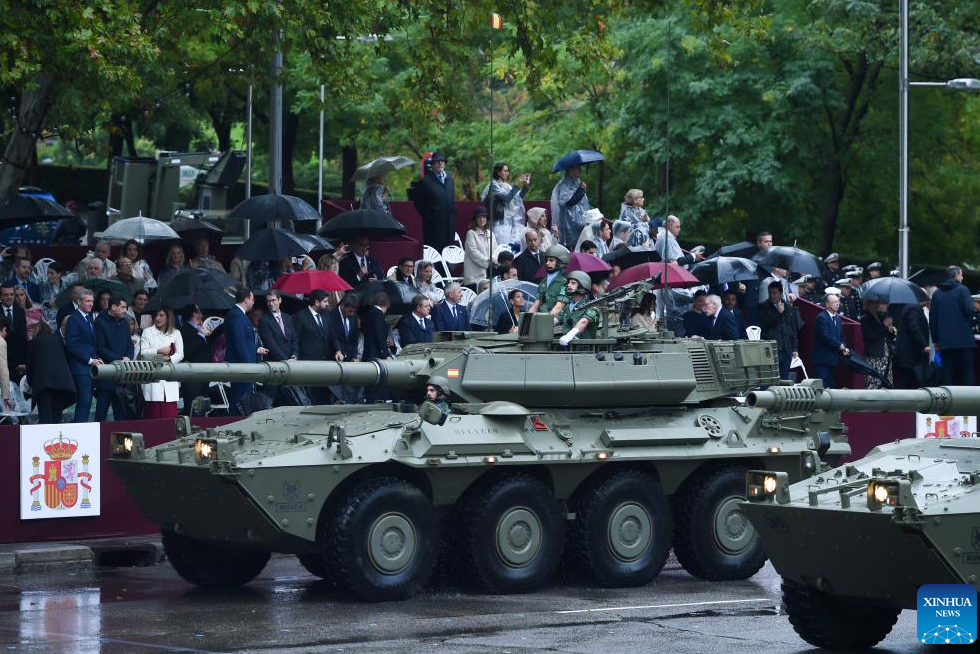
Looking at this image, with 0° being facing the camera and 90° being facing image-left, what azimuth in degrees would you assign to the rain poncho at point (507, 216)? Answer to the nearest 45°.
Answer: approximately 315°

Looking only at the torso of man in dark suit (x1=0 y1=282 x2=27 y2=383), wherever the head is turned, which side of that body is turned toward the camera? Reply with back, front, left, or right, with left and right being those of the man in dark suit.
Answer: front

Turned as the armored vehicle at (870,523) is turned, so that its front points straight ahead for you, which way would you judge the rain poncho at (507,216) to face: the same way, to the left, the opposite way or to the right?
to the left

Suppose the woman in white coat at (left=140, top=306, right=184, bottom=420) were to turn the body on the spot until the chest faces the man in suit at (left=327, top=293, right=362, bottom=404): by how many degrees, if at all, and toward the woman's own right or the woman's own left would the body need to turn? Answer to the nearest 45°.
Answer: approximately 90° to the woman's own left

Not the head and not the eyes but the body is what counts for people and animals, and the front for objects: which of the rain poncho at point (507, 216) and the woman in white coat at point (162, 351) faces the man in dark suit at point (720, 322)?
the rain poncho

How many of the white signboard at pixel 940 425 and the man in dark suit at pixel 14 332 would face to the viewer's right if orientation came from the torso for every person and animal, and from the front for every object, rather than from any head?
0

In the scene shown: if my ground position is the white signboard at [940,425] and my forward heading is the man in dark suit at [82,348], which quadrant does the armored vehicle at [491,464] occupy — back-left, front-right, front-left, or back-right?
front-left

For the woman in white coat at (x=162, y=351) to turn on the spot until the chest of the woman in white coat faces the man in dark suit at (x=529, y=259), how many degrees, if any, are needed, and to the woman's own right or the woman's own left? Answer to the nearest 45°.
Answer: approximately 135° to the woman's own left

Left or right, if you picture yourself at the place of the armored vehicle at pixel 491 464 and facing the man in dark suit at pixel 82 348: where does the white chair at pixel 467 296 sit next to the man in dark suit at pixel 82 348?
right

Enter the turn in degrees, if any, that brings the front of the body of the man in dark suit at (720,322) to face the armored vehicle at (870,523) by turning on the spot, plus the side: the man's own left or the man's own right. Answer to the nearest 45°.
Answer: approximately 45° to the man's own left

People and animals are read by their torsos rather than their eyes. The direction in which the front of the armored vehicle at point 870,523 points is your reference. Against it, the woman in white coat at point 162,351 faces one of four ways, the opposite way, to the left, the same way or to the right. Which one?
to the left

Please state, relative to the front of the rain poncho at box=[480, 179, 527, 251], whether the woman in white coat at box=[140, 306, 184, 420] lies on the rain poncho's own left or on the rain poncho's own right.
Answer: on the rain poncho's own right

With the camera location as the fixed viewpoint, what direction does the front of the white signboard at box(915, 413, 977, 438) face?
facing the viewer

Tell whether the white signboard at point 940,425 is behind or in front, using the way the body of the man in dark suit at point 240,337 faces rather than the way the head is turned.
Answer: in front
